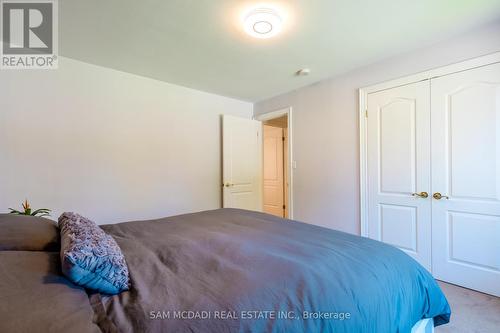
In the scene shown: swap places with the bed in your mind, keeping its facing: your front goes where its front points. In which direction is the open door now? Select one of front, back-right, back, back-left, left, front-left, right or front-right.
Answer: front-left

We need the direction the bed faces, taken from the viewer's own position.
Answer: facing away from the viewer and to the right of the viewer

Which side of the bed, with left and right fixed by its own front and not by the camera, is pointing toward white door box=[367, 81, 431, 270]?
front

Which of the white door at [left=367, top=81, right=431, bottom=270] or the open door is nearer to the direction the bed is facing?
the white door

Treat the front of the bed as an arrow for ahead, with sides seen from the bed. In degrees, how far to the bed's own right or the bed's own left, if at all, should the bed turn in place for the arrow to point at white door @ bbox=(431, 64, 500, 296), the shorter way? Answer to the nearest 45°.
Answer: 0° — it already faces it
